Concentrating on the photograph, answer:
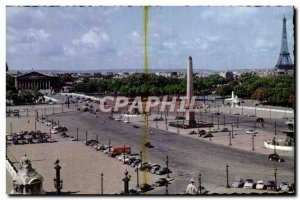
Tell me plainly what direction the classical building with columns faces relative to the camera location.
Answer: facing the viewer

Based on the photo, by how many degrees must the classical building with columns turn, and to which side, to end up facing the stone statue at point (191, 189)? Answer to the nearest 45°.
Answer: approximately 45° to its left
